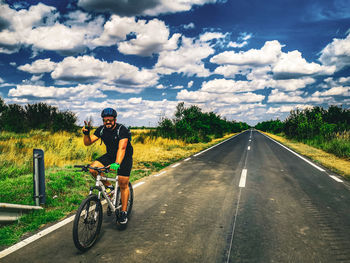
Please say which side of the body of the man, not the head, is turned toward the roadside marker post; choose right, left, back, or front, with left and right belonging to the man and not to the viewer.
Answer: right

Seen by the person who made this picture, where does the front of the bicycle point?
facing the viewer and to the left of the viewer

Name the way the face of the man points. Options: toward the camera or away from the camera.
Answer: toward the camera

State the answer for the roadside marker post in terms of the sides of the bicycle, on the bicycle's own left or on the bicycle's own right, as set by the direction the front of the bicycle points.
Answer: on the bicycle's own right
